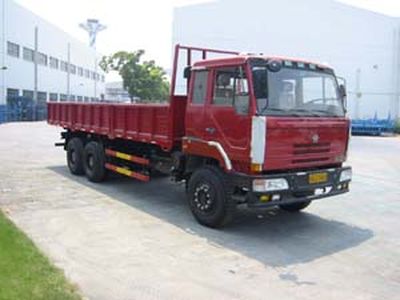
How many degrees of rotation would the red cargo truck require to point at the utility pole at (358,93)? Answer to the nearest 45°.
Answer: approximately 135° to its left

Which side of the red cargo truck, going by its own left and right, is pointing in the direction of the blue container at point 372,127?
left

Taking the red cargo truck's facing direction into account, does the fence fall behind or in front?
behind

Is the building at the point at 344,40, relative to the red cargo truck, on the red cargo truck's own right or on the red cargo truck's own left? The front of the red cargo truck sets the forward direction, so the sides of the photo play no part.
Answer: on the red cargo truck's own left

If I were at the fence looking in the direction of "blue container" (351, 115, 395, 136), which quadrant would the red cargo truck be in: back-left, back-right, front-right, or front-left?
front-right

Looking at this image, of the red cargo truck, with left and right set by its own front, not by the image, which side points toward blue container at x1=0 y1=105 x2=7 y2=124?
back

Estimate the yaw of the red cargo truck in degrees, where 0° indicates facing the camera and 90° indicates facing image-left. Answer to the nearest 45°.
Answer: approximately 315°
